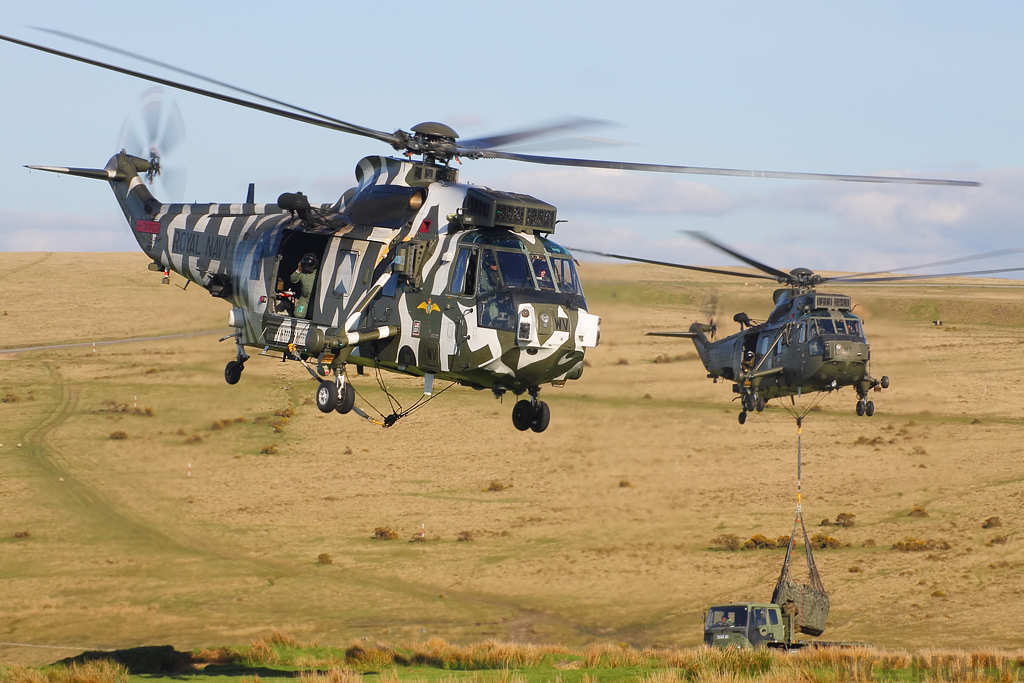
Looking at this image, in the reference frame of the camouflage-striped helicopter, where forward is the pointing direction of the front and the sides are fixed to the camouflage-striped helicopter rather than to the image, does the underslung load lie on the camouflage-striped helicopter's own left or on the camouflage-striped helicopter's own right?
on the camouflage-striped helicopter's own left

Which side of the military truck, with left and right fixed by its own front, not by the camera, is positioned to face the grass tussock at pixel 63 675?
front

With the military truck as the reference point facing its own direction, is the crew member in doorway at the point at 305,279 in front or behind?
in front

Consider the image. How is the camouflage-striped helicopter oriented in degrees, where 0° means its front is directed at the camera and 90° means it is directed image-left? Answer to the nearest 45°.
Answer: approximately 315°

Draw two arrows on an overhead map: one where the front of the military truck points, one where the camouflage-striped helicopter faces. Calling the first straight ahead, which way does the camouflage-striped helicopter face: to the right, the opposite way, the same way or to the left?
to the left

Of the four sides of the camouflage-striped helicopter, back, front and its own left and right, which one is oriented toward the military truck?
left

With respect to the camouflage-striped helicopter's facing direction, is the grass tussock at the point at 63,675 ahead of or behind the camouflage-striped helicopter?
behind

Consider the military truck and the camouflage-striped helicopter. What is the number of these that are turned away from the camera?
0
